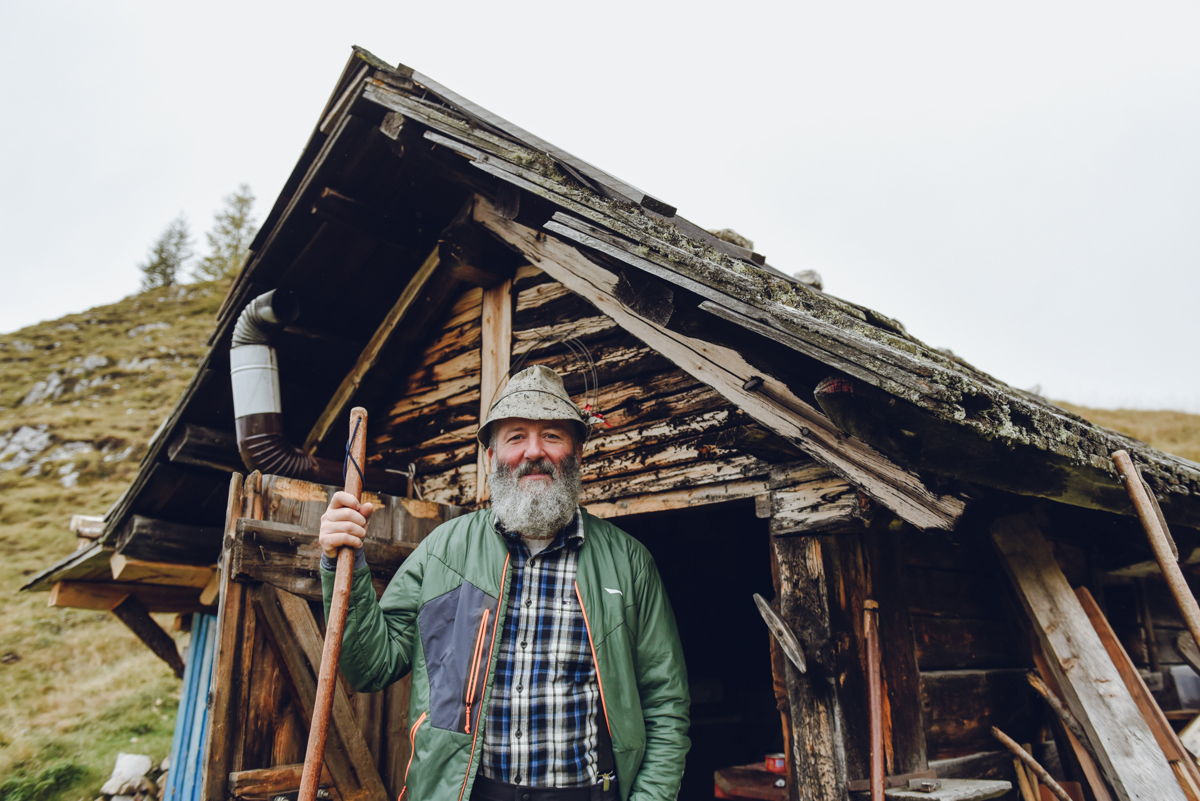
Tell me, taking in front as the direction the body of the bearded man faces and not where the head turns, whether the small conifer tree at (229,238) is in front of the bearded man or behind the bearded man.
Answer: behind

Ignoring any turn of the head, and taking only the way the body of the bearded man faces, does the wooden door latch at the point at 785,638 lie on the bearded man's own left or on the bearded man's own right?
on the bearded man's own left

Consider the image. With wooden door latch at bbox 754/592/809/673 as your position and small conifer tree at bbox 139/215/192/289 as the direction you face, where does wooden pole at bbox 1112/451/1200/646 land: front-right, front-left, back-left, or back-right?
back-right

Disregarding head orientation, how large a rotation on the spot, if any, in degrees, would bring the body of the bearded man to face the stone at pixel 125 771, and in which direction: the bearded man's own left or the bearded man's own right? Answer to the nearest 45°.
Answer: approximately 135° to the bearded man's own right

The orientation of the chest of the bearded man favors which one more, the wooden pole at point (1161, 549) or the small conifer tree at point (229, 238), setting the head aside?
the wooden pole

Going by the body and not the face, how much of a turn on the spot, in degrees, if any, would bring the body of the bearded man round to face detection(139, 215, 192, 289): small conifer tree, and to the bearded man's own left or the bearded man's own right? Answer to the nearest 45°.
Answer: approximately 135° to the bearded man's own right

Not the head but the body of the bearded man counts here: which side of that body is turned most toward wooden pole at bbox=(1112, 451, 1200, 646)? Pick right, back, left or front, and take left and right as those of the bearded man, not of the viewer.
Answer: left

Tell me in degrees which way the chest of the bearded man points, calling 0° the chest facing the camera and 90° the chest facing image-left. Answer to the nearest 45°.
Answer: approximately 0°
